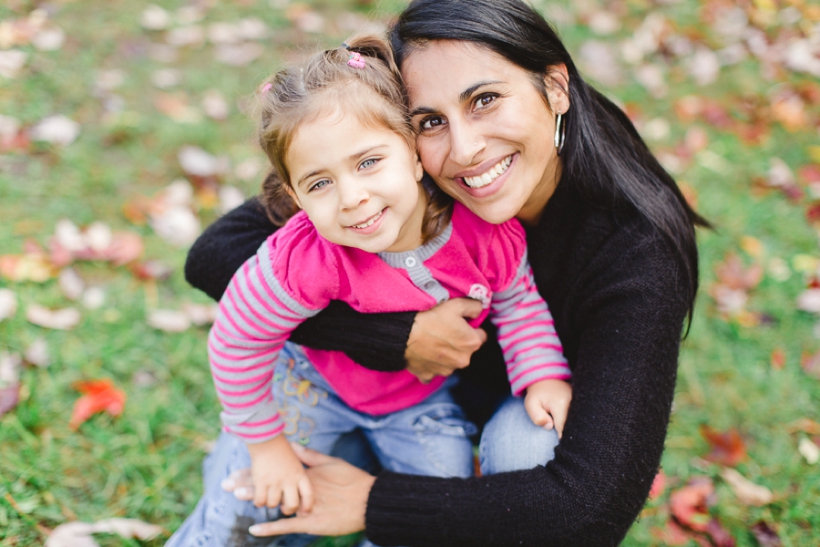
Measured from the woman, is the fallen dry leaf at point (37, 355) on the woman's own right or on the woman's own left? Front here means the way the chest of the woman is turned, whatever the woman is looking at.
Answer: on the woman's own right

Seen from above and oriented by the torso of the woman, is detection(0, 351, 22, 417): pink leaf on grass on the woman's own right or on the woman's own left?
on the woman's own right

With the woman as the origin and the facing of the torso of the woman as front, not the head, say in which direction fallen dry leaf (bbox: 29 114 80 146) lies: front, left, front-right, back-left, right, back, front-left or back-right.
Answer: right

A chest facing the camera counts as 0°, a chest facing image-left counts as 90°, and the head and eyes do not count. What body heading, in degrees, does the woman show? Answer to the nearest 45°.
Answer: approximately 45°

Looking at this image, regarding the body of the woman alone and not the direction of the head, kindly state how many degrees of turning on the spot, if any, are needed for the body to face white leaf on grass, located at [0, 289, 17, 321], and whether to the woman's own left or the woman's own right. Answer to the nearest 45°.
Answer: approximately 90° to the woman's own right
